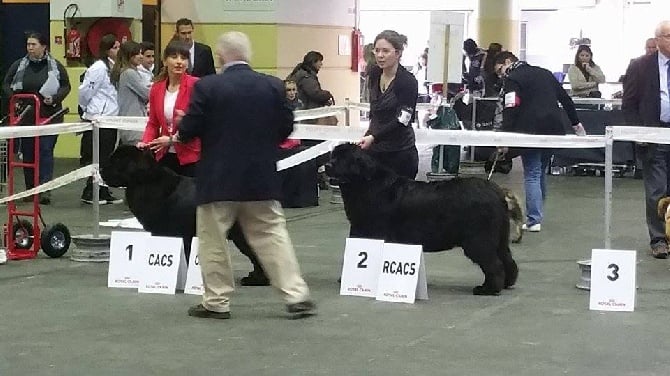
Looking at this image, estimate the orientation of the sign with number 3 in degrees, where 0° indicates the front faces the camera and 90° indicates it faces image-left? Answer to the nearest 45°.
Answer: approximately 0°

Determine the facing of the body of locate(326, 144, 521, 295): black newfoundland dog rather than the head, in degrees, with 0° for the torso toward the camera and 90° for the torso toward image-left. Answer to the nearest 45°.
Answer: approximately 90°

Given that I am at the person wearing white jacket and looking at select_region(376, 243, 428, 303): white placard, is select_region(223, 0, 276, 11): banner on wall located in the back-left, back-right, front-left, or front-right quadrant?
back-left

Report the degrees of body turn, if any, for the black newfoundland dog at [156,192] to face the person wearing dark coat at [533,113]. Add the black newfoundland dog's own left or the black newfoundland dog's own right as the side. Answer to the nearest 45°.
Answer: approximately 135° to the black newfoundland dog's own right
